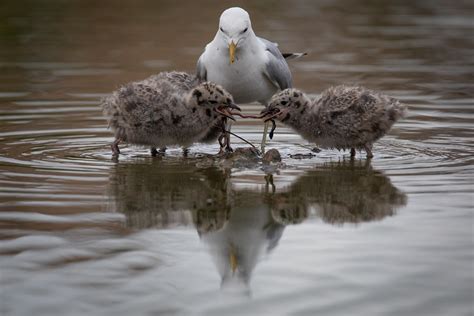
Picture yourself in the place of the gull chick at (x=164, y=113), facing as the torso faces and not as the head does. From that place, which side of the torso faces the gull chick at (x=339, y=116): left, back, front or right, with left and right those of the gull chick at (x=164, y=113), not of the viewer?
front

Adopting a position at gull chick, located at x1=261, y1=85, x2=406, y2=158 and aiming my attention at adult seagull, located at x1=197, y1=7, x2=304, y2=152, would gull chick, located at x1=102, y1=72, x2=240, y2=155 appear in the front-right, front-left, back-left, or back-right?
front-left

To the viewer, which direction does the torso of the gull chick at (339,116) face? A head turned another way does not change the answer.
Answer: to the viewer's left

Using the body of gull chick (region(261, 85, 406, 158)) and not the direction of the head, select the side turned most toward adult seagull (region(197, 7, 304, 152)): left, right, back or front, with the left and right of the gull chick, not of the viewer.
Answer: front

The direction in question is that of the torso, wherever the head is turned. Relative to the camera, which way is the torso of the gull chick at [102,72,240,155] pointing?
to the viewer's right

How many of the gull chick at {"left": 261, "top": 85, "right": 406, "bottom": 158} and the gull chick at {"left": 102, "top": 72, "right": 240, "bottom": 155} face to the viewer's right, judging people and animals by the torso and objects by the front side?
1

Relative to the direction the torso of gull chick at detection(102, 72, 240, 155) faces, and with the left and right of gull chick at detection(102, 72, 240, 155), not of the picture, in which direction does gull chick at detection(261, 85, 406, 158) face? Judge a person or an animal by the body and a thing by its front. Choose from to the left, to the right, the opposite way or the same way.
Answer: the opposite way
